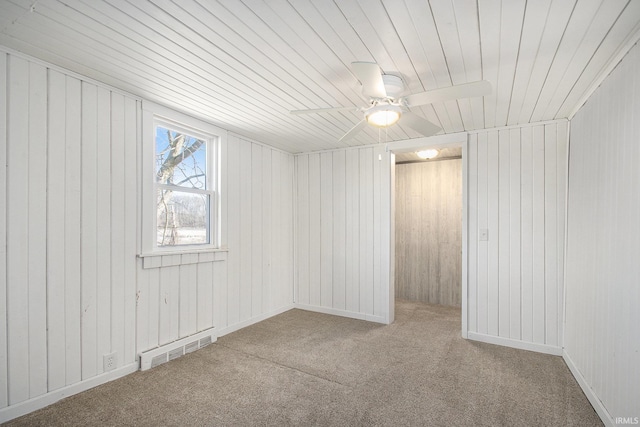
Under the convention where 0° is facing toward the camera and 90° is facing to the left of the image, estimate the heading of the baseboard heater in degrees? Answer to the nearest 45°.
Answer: approximately 315°
